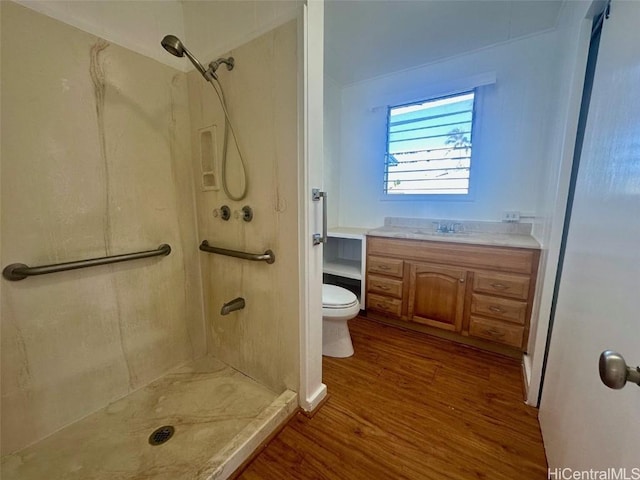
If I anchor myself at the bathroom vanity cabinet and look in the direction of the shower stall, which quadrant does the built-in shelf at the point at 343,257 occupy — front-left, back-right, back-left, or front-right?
front-right

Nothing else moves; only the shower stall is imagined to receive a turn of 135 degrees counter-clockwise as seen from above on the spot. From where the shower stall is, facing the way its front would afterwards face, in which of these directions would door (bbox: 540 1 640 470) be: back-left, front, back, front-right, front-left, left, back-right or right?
back-right

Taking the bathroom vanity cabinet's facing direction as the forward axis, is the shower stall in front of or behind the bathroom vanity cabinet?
in front

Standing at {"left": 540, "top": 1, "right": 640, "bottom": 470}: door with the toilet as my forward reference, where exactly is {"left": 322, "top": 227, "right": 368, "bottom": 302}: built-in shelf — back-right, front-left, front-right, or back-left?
front-right

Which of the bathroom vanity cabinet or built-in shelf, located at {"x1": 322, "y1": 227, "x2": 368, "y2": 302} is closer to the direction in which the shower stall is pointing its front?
the bathroom vanity cabinet

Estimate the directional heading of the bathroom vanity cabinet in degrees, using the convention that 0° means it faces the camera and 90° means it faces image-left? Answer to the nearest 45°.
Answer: approximately 45°

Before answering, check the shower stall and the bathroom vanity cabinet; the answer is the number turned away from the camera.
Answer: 0

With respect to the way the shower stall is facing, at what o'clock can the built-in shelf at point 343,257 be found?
The built-in shelf is roughly at 10 o'clock from the shower stall.
